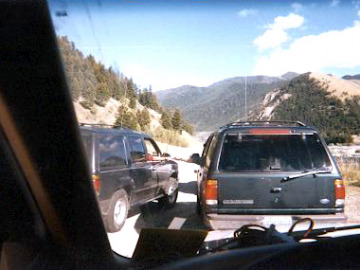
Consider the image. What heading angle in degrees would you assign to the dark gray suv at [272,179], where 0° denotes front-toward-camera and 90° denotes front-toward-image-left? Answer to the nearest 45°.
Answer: approximately 180°

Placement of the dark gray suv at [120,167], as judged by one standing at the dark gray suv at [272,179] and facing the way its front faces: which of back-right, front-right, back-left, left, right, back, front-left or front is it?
back-left

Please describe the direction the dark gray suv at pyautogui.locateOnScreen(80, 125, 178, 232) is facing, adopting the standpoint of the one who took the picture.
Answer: facing away from the viewer and to the right of the viewer
